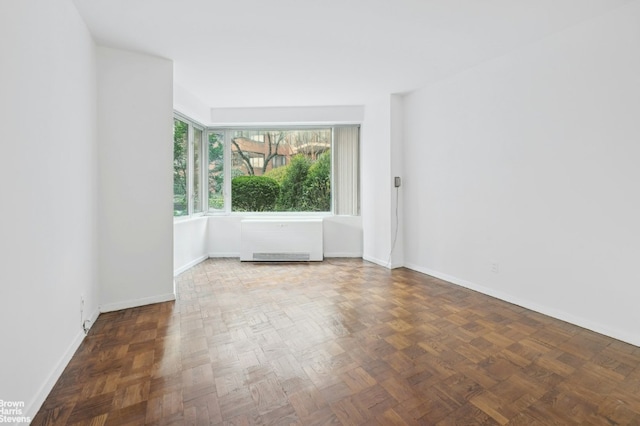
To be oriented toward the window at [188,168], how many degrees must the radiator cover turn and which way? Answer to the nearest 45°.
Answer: approximately 90° to its right

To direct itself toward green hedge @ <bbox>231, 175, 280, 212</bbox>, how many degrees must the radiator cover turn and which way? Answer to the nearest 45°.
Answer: approximately 135° to its right

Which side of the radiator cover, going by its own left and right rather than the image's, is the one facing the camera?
front

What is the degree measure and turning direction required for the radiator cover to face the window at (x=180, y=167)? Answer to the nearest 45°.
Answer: approximately 90° to its right

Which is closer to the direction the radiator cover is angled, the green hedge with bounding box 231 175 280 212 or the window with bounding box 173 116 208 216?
the window

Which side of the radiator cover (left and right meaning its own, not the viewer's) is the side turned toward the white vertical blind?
left

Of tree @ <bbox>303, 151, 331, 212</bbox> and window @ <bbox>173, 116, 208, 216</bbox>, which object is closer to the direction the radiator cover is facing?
the window

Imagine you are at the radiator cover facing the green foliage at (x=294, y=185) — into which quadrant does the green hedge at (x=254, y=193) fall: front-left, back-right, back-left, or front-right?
front-left

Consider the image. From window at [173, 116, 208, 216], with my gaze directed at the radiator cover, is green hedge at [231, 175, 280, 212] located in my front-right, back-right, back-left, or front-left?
front-left
